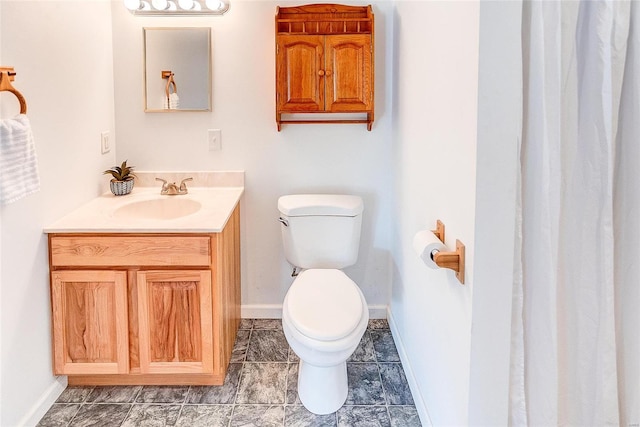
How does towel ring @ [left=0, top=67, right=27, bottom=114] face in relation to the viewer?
to the viewer's right

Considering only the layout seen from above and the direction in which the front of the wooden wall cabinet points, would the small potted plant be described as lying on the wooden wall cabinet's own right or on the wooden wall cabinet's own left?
on the wooden wall cabinet's own right

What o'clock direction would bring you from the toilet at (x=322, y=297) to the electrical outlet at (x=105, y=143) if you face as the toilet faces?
The electrical outlet is roughly at 4 o'clock from the toilet.
